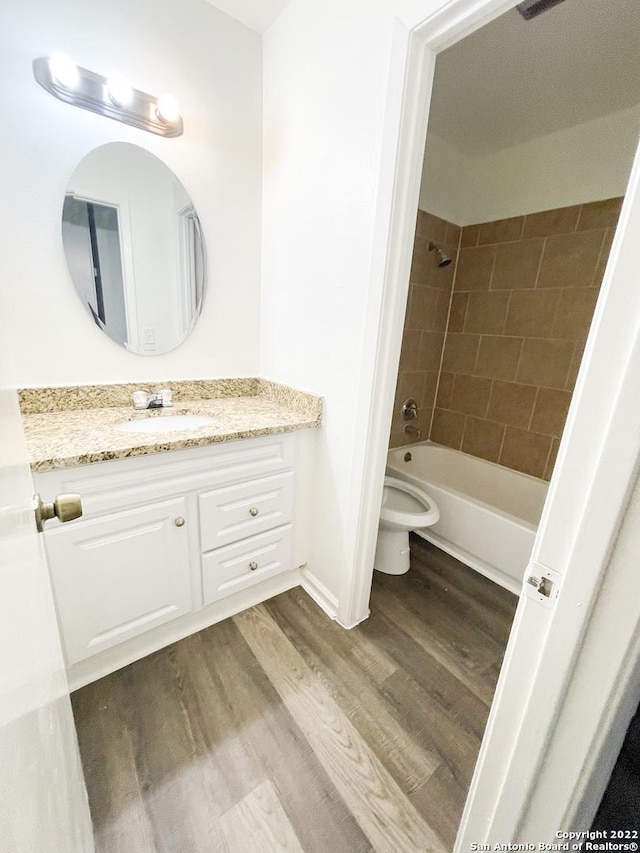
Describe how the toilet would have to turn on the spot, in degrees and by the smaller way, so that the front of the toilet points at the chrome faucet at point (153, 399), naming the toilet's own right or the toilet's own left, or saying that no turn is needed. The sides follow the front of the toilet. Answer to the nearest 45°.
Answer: approximately 90° to the toilet's own right

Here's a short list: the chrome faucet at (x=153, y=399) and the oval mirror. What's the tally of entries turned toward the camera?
2

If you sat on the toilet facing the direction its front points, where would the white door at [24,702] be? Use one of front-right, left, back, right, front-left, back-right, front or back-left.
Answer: front-right

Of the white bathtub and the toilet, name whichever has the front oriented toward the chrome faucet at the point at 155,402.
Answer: the white bathtub

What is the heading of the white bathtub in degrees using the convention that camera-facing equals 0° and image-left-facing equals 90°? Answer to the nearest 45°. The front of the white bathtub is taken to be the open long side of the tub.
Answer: approximately 45°

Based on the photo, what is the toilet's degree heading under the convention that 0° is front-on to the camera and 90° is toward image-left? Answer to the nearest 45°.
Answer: approximately 315°

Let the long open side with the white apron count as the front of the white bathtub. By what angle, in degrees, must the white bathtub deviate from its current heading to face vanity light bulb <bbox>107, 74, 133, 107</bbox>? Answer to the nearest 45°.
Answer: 0° — it already faces it
